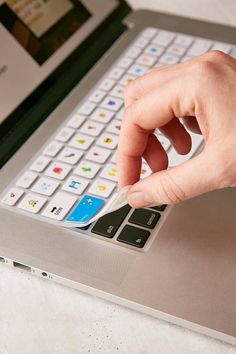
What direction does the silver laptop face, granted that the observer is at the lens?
facing the viewer and to the right of the viewer
